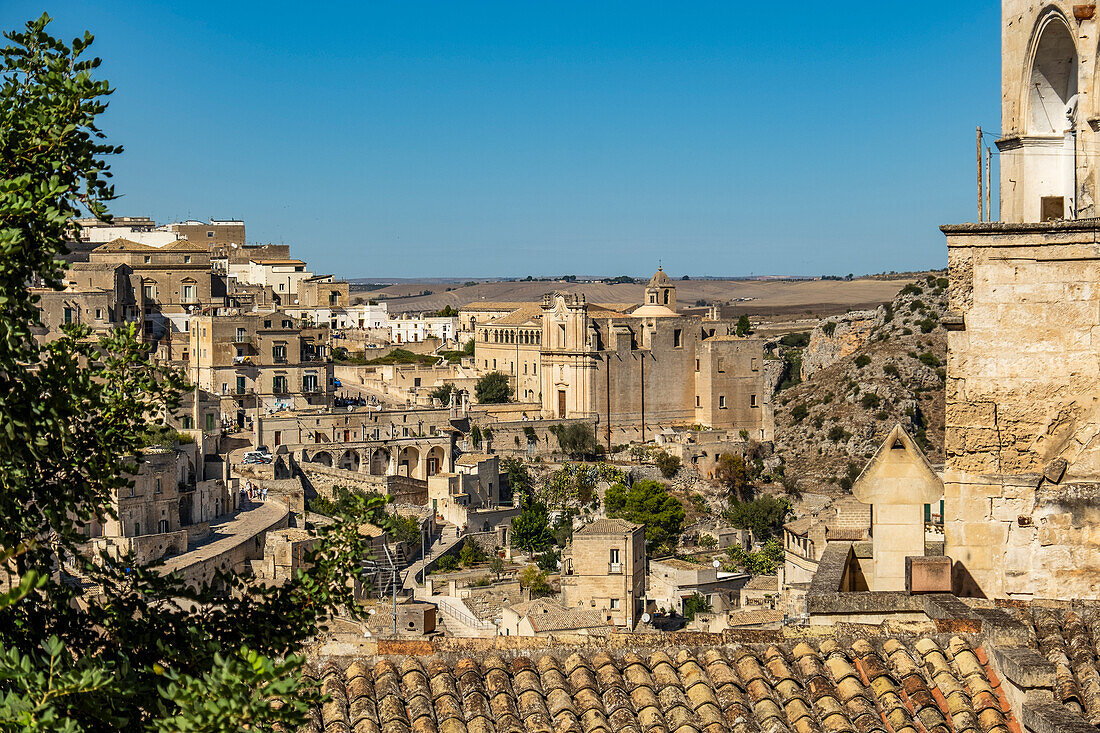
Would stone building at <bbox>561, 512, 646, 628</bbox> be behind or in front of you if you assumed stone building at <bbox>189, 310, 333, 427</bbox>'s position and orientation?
in front

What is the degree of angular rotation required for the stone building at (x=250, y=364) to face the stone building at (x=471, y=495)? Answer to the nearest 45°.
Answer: approximately 45° to its left

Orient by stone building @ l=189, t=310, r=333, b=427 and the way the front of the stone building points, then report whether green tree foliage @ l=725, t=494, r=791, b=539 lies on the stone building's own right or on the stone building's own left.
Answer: on the stone building's own left

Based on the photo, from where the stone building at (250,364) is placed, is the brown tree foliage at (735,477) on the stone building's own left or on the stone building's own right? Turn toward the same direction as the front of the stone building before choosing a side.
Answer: on the stone building's own left

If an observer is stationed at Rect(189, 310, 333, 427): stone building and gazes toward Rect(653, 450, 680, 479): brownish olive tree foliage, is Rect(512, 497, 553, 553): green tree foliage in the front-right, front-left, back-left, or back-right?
front-right

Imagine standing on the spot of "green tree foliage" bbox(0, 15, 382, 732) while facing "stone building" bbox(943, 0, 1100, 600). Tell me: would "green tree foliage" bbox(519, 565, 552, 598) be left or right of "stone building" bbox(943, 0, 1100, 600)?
left

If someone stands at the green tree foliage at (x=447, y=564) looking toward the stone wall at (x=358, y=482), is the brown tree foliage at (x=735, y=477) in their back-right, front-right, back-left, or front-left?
front-right

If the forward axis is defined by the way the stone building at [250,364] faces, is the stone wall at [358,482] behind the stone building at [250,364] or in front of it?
in front

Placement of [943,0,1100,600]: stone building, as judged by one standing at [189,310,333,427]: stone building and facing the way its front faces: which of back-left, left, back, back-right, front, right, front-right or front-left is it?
front

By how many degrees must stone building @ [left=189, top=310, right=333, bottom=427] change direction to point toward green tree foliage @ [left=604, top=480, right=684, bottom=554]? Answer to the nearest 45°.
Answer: approximately 45° to its left

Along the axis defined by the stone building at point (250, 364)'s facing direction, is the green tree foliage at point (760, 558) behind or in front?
in front

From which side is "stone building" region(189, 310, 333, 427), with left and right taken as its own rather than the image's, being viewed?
front

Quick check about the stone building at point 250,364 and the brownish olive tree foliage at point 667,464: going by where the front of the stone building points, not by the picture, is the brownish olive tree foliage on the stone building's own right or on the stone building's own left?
on the stone building's own left

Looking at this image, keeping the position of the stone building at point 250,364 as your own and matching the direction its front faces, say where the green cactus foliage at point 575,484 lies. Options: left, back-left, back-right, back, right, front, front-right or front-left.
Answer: front-left

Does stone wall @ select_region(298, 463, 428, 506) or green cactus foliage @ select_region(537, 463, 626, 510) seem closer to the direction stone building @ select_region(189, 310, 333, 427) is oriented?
the stone wall

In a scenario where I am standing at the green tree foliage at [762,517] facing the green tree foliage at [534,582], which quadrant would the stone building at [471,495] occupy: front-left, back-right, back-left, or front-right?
front-right

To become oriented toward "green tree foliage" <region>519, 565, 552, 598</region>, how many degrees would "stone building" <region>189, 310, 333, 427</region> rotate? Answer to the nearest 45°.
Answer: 0° — it already faces it
